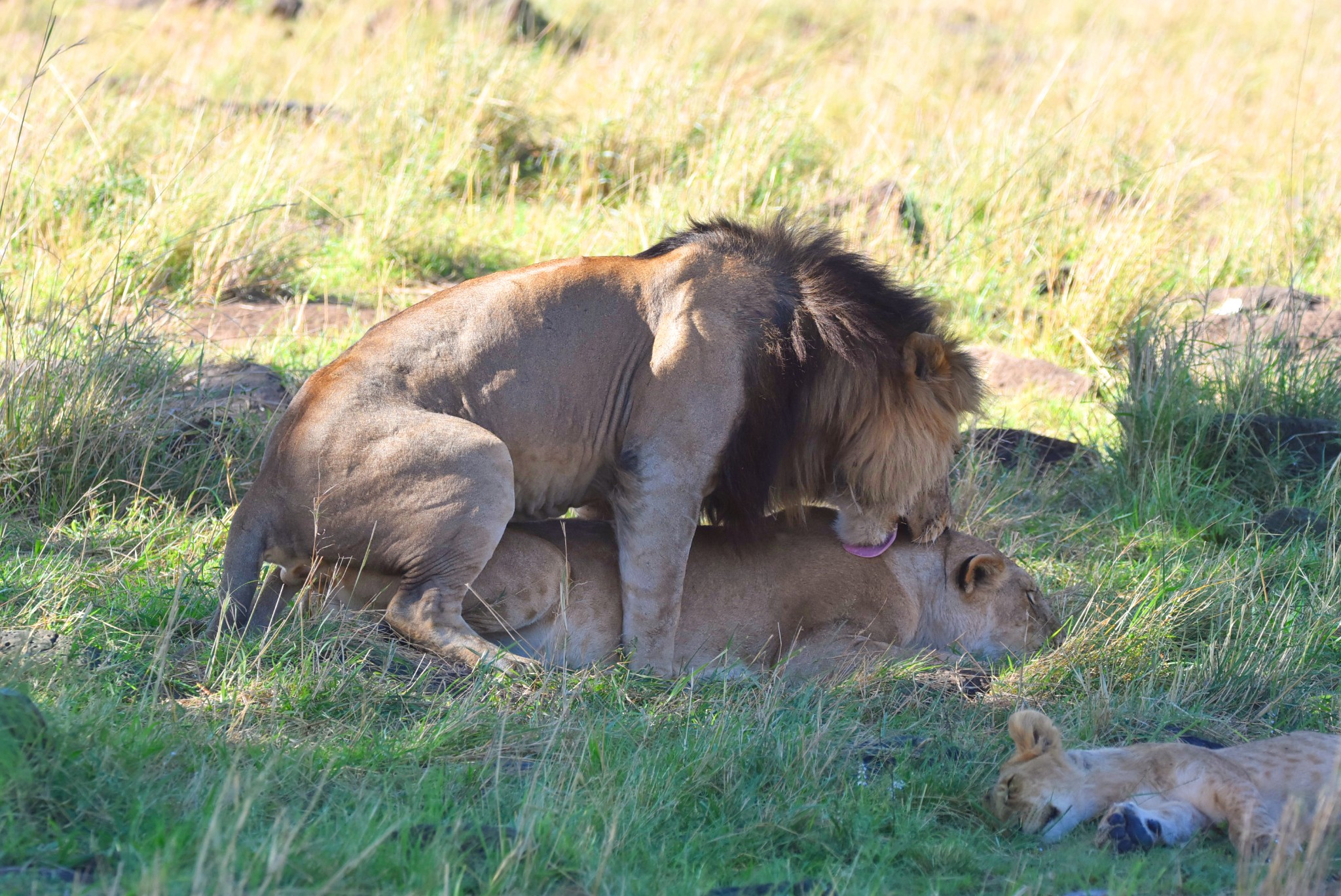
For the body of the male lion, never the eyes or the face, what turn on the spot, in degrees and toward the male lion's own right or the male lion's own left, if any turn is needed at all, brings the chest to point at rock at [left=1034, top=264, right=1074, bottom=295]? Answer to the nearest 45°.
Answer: approximately 45° to the male lion's own left

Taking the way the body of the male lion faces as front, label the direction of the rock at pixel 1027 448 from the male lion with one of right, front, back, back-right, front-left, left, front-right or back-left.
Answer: front-left

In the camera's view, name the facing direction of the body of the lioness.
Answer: to the viewer's right

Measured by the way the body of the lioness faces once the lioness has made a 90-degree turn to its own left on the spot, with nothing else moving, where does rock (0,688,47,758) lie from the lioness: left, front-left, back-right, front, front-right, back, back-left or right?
back-left

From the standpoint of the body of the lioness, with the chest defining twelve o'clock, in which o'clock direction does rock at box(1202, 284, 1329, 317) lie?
The rock is roughly at 10 o'clock from the lioness.

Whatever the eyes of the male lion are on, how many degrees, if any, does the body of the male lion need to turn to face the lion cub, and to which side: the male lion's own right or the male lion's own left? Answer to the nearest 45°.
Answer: approximately 45° to the male lion's own right

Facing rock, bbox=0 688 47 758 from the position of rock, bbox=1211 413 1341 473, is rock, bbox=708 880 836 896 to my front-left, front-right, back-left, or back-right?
front-left

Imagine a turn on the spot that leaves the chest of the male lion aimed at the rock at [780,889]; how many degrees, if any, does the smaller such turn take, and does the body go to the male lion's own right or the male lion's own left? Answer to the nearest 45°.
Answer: approximately 90° to the male lion's own right

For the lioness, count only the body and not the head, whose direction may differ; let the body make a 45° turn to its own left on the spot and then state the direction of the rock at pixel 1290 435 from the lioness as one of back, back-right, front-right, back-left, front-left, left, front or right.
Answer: front

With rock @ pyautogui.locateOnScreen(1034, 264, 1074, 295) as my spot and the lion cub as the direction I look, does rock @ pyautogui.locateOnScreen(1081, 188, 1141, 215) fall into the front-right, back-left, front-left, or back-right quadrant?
back-left

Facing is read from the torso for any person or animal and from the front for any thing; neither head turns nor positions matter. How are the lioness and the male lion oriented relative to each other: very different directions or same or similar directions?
same or similar directions

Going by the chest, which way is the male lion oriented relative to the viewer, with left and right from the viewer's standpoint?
facing to the right of the viewer

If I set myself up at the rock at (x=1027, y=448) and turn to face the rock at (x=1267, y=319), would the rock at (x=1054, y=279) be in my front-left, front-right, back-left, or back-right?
front-left

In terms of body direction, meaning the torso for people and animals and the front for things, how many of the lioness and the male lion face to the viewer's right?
2

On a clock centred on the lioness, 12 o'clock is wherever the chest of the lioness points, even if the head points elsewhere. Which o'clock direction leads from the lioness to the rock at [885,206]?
The rock is roughly at 9 o'clock from the lioness.
